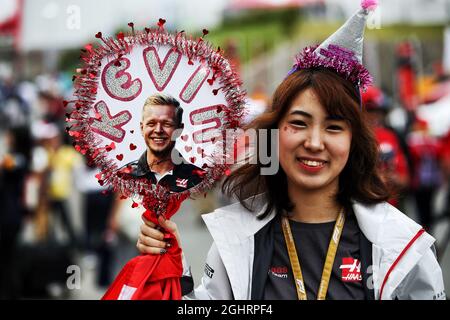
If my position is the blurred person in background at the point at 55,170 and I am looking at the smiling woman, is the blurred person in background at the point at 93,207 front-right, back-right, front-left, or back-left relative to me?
front-left

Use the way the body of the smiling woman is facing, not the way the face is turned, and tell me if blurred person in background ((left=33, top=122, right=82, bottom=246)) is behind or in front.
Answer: behind

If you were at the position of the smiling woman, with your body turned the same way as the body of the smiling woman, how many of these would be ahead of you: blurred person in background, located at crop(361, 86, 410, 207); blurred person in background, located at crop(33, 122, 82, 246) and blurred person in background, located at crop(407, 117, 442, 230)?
0

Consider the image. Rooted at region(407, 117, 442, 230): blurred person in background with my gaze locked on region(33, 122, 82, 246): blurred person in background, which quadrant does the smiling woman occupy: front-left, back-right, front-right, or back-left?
front-left

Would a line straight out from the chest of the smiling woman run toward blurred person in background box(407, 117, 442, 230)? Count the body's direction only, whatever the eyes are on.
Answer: no

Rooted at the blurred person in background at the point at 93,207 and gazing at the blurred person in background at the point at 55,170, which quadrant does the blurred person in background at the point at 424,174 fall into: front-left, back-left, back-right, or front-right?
back-right

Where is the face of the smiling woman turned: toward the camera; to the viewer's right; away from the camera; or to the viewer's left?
toward the camera

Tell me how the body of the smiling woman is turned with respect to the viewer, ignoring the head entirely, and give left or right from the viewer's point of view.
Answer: facing the viewer

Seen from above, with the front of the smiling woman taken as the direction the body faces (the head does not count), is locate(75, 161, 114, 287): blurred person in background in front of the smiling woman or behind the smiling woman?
behind

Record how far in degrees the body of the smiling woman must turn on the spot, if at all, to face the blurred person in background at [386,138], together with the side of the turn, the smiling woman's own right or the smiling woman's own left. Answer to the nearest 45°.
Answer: approximately 180°
